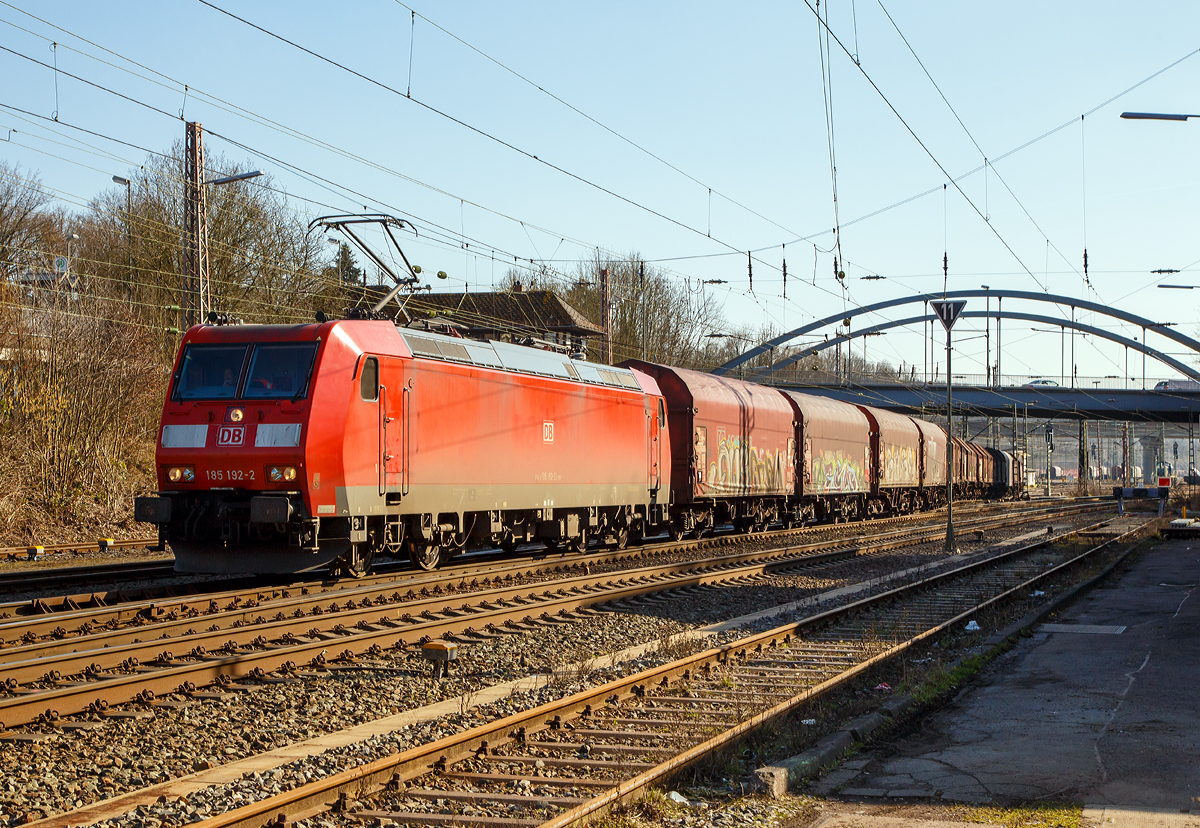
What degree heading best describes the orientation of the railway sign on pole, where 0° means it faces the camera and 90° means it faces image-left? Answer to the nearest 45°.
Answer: approximately 0°

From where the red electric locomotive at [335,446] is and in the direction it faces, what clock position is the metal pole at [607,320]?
The metal pole is roughly at 5 o'clock from the red electric locomotive.

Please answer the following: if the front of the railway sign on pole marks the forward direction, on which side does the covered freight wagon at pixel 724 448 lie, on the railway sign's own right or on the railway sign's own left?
on the railway sign's own right

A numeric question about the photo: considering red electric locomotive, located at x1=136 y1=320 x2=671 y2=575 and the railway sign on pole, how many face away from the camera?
0

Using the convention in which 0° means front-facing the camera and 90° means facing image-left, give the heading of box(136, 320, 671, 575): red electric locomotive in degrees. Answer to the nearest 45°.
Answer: approximately 45°

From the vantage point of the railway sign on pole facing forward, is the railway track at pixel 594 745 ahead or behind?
ahead

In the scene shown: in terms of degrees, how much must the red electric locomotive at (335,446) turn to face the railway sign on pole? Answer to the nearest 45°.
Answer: approximately 180°

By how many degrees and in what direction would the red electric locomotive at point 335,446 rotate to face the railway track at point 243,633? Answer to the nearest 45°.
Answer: approximately 45° to its left
